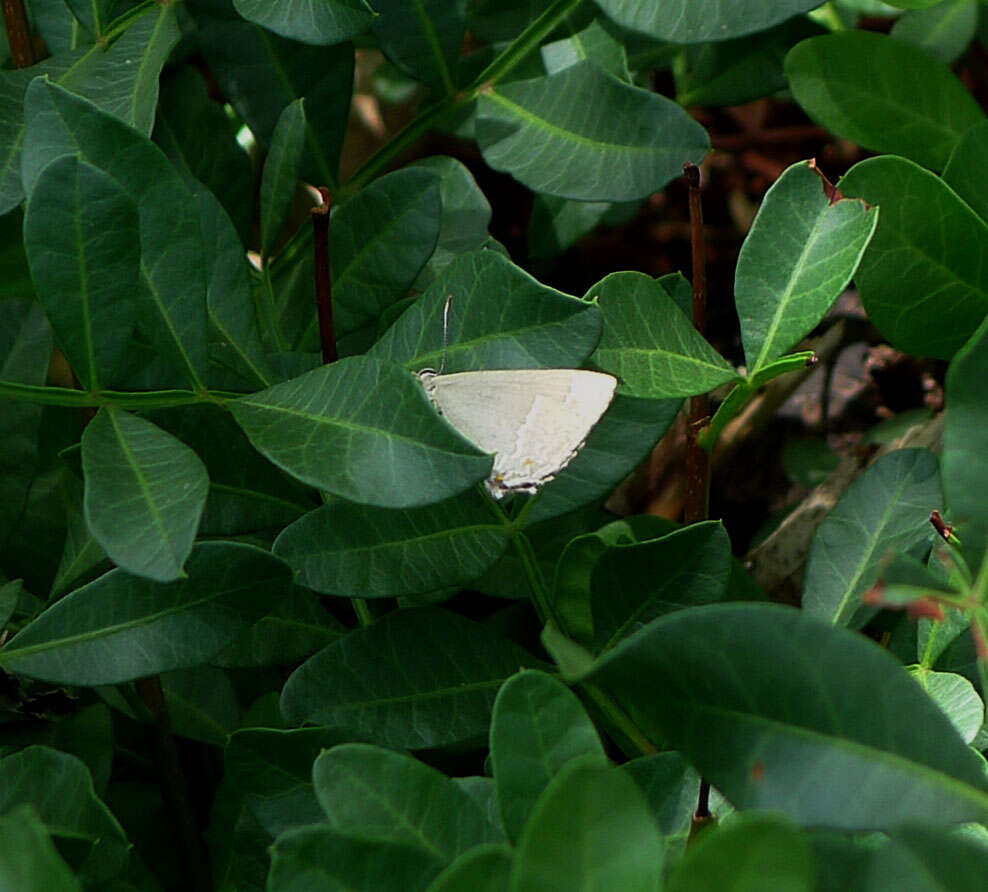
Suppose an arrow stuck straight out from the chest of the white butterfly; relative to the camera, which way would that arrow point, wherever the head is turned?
to the viewer's left
